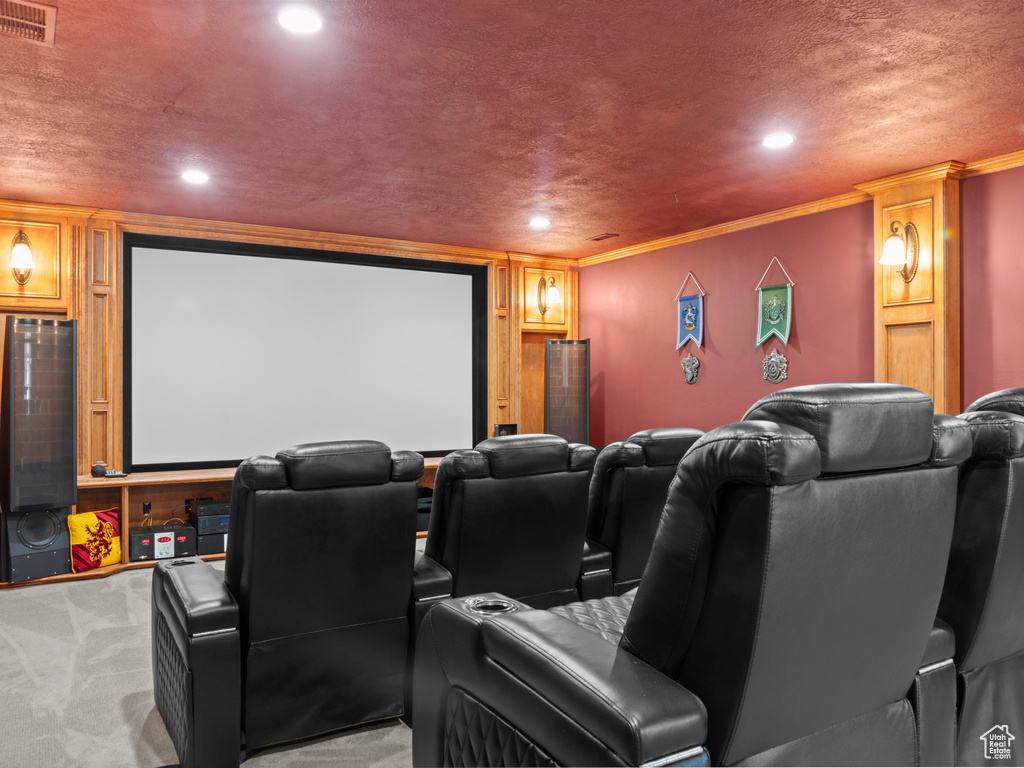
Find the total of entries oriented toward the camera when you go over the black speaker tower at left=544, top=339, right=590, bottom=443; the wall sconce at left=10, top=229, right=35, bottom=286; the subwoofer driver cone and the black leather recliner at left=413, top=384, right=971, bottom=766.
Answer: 3

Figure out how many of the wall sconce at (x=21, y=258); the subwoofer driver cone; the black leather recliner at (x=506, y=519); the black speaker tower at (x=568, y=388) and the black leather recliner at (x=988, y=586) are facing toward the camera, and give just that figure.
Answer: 3

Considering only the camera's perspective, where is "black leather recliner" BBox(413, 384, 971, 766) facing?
facing away from the viewer and to the left of the viewer

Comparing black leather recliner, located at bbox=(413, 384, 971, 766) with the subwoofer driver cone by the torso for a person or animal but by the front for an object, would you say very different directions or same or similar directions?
very different directions

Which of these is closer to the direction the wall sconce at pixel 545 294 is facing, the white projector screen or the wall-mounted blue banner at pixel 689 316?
the wall-mounted blue banner

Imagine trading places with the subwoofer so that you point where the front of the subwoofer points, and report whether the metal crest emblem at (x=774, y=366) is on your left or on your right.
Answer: on your left

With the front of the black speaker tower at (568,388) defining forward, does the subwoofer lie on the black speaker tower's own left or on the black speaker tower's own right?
on the black speaker tower's own right

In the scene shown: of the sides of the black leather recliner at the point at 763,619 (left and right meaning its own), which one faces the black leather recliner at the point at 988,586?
right

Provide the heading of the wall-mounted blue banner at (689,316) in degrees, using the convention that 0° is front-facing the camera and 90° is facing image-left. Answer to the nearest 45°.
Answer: approximately 45°

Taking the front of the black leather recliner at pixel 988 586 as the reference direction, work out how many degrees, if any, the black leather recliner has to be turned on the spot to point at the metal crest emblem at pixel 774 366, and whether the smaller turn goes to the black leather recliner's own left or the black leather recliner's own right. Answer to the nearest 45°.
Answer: approximately 45° to the black leather recliner's own right
